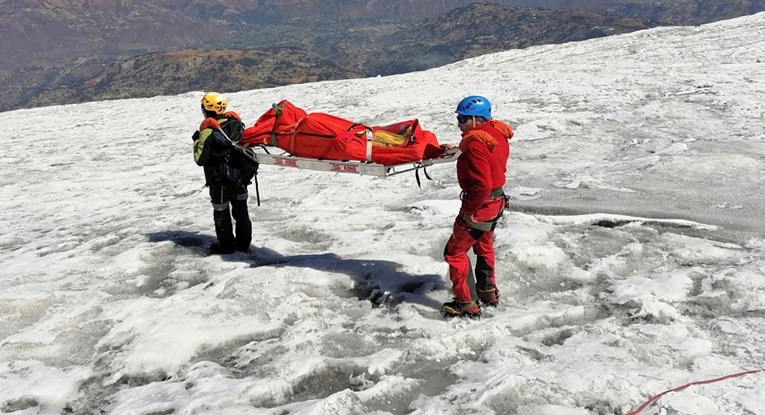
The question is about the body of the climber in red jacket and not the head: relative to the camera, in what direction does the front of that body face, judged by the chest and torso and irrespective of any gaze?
to the viewer's left
